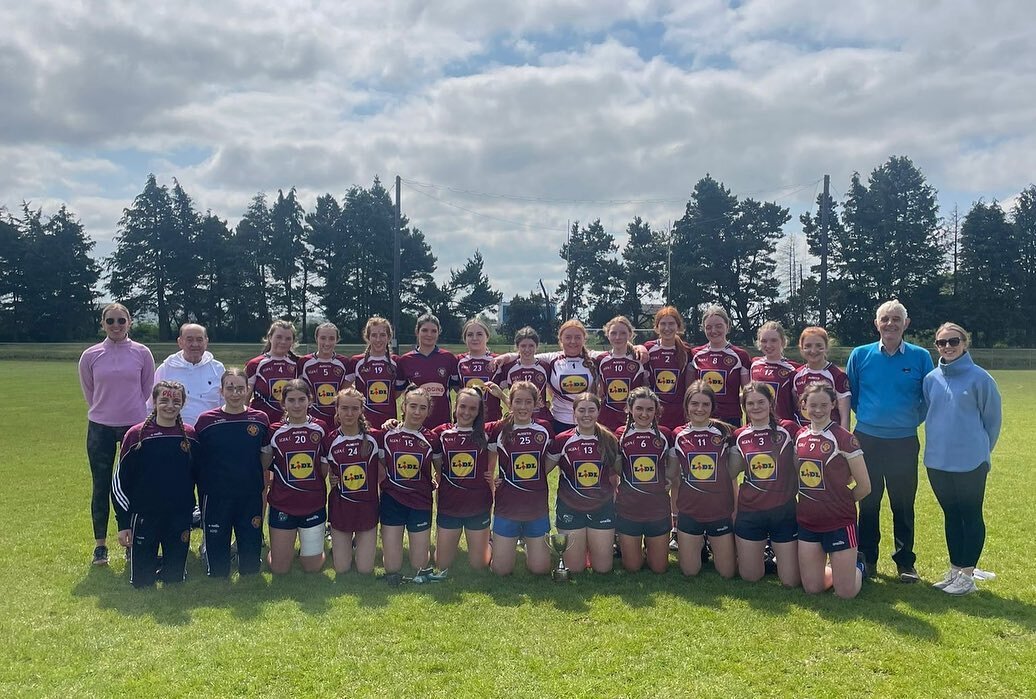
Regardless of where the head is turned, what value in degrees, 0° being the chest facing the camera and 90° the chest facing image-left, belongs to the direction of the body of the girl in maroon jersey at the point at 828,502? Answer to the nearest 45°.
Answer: approximately 45°

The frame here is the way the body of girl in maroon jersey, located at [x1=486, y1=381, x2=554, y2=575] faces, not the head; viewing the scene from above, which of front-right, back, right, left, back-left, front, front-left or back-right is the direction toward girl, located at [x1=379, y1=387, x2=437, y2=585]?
right

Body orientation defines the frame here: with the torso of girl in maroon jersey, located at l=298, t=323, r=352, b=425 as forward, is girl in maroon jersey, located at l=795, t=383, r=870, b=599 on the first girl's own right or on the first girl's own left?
on the first girl's own left

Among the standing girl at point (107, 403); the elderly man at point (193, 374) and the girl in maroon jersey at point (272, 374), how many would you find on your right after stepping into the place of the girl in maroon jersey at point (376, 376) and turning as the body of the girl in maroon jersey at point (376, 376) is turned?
3
